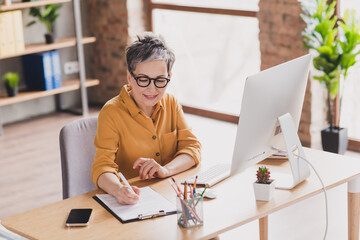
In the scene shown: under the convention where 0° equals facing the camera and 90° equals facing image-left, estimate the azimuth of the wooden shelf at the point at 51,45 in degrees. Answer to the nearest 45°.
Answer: approximately 315°

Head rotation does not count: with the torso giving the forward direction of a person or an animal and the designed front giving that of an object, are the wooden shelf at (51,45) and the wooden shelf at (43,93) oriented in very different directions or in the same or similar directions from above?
same or similar directions

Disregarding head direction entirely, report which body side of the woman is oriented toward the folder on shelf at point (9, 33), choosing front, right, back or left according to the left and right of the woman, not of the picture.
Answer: back

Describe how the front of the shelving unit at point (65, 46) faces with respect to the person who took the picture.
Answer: facing the viewer and to the right of the viewer

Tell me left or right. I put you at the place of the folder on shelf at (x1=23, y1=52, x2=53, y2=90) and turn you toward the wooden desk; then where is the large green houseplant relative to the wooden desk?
left

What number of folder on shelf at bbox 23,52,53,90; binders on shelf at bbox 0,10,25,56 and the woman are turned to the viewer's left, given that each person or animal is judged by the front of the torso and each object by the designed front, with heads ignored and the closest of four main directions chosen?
0

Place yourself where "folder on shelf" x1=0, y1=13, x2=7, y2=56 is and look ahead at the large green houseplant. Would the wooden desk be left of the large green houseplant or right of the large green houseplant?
right

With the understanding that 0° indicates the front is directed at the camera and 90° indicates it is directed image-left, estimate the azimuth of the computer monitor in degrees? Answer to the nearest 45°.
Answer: approximately 135°

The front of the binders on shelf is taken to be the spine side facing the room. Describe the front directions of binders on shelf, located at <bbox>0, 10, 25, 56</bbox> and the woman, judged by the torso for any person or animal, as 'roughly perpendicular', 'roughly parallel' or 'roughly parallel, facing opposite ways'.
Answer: roughly parallel

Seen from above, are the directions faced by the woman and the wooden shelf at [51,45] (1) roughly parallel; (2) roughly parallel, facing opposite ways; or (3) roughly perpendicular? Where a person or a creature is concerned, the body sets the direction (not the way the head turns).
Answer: roughly parallel

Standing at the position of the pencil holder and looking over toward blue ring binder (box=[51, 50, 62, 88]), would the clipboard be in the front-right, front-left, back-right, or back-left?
front-left

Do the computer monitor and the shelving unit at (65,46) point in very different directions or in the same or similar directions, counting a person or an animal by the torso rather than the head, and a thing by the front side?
very different directions

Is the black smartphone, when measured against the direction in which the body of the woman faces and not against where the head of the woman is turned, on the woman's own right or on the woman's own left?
on the woman's own right
